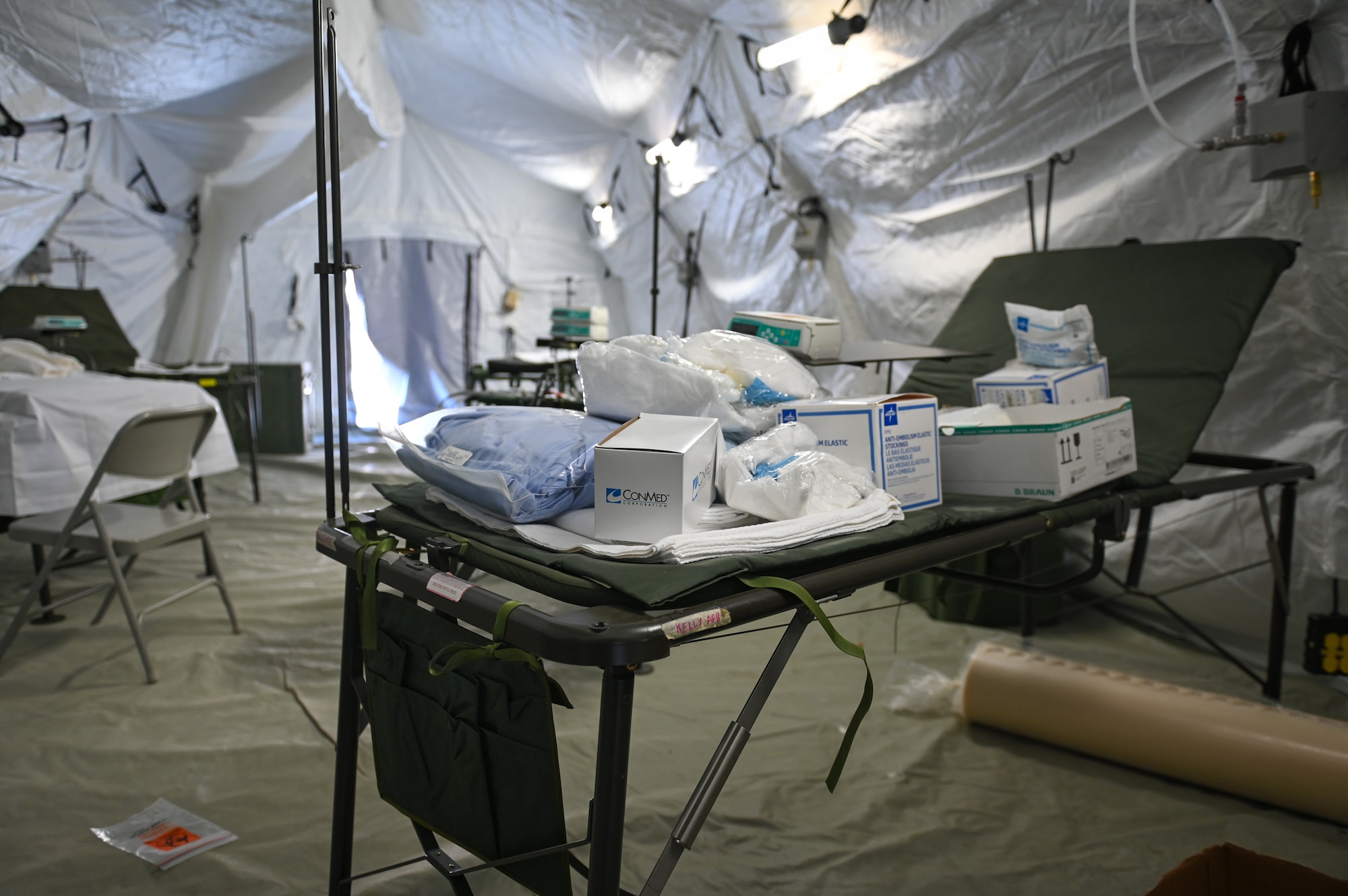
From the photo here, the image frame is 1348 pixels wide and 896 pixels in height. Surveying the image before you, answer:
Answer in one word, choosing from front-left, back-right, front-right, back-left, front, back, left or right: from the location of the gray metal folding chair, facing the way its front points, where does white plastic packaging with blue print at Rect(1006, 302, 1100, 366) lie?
back

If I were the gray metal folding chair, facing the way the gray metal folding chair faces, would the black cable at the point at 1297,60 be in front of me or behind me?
behind

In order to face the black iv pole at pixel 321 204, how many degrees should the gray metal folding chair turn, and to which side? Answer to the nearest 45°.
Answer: approximately 135° to its left

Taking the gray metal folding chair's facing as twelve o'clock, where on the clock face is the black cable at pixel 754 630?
The black cable is roughly at 7 o'clock from the gray metal folding chair.

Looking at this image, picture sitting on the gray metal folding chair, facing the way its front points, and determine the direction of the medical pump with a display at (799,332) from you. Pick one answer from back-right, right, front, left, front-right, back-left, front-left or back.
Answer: back

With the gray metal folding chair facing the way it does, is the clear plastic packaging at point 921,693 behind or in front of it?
behind

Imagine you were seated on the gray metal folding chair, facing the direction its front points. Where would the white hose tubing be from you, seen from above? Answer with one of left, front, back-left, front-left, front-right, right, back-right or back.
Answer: back

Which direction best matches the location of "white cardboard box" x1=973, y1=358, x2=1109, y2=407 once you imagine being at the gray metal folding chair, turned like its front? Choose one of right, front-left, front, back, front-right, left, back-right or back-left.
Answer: back

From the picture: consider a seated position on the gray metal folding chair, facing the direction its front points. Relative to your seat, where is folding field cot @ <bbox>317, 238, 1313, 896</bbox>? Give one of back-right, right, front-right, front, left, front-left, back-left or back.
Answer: back-left

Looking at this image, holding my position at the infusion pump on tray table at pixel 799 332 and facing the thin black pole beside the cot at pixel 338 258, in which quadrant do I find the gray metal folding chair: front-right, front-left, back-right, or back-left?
front-right

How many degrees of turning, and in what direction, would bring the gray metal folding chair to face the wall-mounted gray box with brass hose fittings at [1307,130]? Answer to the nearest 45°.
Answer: approximately 180°

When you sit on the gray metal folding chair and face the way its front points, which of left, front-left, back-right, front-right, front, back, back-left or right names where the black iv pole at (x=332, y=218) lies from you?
back-left
